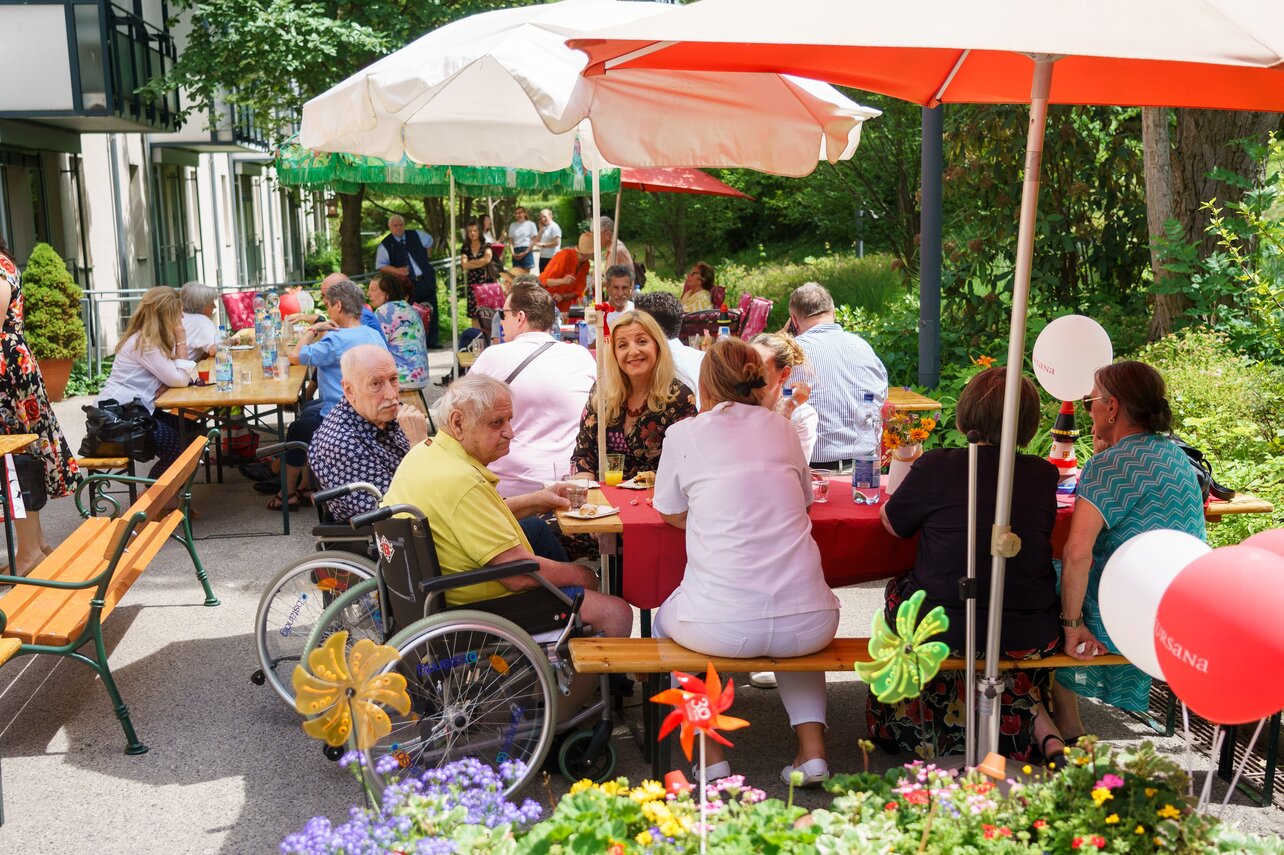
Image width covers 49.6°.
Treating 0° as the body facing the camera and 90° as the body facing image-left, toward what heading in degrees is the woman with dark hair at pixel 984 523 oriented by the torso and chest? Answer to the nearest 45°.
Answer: approximately 180°

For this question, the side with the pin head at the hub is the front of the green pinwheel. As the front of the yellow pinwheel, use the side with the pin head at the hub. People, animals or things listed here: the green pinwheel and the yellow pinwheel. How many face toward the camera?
2

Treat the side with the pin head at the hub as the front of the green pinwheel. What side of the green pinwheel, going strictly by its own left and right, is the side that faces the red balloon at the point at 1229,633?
left

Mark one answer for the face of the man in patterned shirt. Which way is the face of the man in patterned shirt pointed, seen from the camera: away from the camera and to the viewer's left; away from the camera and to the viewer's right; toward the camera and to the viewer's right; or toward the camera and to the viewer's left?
toward the camera and to the viewer's right

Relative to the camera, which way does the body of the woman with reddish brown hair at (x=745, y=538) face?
away from the camera

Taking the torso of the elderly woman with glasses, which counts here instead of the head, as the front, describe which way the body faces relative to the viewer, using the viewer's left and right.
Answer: facing away from the viewer and to the left of the viewer

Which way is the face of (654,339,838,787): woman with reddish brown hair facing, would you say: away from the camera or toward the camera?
away from the camera

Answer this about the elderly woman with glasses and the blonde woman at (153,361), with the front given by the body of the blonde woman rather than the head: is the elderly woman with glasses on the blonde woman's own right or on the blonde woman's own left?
on the blonde woman's own right

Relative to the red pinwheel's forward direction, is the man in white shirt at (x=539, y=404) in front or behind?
behind

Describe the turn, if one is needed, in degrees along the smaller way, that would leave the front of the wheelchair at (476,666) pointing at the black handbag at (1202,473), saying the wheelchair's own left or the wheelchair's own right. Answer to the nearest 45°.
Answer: approximately 45° to the wheelchair's own right
